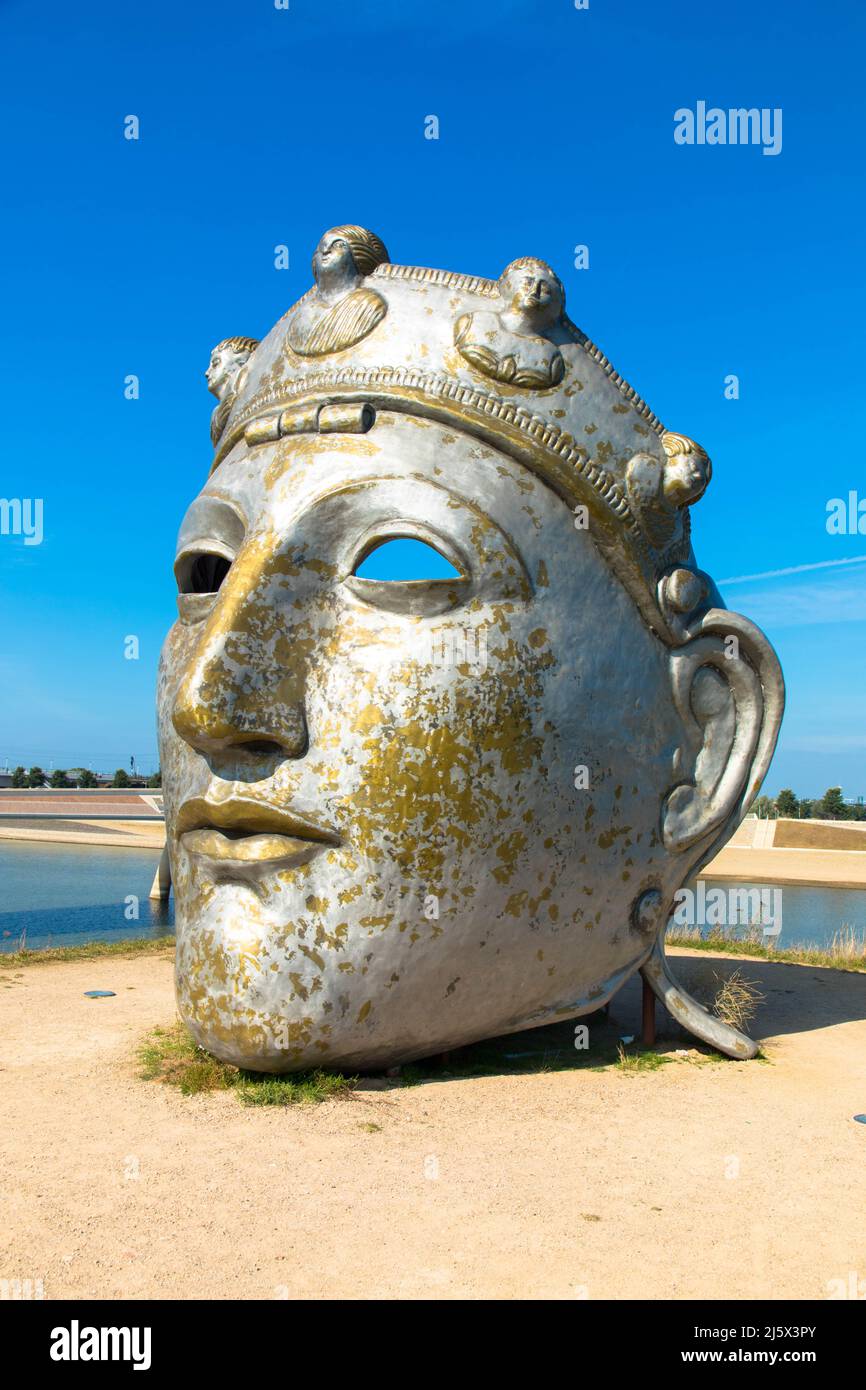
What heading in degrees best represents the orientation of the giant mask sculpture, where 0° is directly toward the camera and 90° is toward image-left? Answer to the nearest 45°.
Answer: approximately 45°
